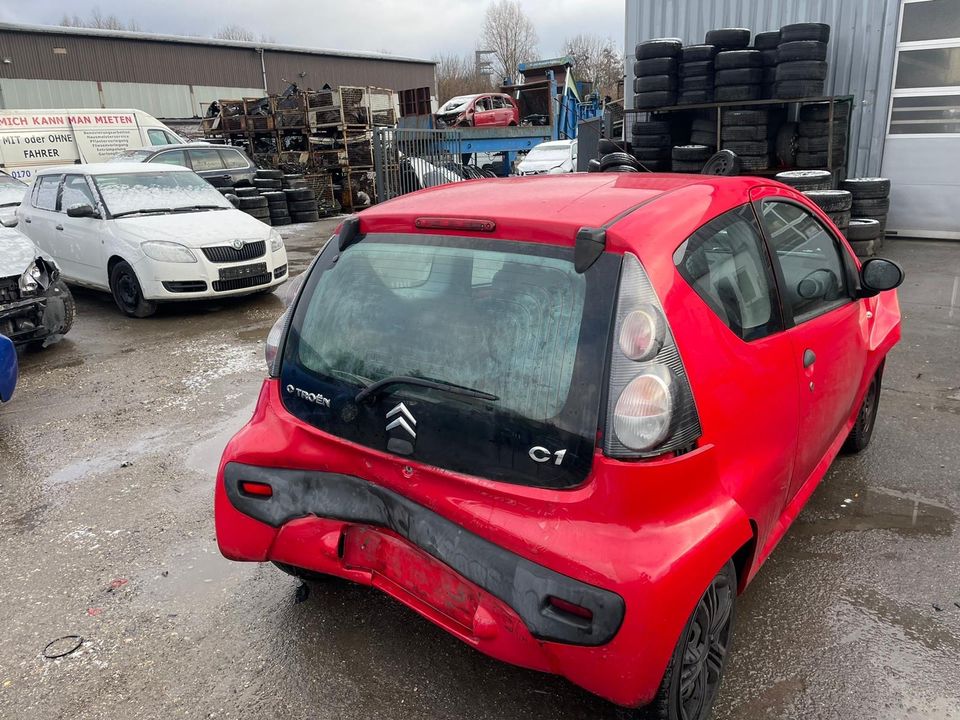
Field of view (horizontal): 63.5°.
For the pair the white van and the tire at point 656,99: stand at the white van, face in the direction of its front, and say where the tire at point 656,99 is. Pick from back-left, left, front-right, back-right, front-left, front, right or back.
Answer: front-right

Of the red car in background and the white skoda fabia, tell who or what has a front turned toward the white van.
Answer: the red car in background

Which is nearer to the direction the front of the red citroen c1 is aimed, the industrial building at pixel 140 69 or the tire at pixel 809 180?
the tire

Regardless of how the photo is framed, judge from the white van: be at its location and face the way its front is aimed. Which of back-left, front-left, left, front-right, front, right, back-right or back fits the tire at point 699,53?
front-right

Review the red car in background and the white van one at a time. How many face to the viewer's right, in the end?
1

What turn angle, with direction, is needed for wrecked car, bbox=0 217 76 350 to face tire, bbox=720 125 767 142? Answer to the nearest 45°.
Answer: approximately 45° to its left

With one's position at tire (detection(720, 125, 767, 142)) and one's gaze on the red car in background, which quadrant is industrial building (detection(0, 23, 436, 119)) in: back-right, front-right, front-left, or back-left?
front-left

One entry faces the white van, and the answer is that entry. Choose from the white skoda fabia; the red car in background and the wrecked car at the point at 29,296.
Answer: the red car in background

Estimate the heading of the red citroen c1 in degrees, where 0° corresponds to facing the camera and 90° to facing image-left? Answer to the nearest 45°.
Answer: approximately 225°

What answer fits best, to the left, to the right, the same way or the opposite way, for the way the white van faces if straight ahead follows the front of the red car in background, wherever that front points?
the opposite way

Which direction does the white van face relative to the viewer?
to the viewer's right

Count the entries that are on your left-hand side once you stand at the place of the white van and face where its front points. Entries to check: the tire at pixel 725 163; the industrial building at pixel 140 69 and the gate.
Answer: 1

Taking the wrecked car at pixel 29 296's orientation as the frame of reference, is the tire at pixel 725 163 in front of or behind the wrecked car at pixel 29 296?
in front

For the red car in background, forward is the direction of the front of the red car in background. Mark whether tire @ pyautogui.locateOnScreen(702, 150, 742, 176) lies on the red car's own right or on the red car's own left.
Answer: on the red car's own left
